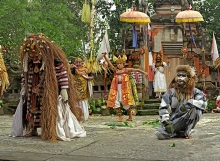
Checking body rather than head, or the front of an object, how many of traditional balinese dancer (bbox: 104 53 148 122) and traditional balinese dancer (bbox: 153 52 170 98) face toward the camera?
2

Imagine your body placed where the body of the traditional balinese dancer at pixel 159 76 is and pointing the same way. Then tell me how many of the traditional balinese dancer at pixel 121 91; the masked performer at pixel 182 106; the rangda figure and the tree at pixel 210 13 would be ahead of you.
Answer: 3

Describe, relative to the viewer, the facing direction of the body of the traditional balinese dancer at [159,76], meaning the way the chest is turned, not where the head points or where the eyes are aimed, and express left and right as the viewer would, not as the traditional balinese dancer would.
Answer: facing the viewer

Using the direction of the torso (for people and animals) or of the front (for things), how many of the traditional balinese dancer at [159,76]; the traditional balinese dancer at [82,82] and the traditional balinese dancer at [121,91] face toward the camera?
3

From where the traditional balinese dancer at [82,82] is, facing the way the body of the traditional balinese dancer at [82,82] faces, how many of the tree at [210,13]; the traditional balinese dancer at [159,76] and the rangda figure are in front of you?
1

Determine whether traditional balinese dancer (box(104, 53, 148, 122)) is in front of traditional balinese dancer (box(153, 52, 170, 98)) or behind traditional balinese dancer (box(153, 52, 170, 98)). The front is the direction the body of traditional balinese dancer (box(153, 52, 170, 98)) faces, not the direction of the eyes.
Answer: in front

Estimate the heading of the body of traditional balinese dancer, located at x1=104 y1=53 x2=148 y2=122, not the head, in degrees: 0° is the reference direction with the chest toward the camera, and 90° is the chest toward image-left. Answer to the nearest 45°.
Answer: approximately 0°

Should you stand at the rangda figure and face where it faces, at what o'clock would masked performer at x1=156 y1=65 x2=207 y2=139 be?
The masked performer is roughly at 8 o'clock from the rangda figure.
